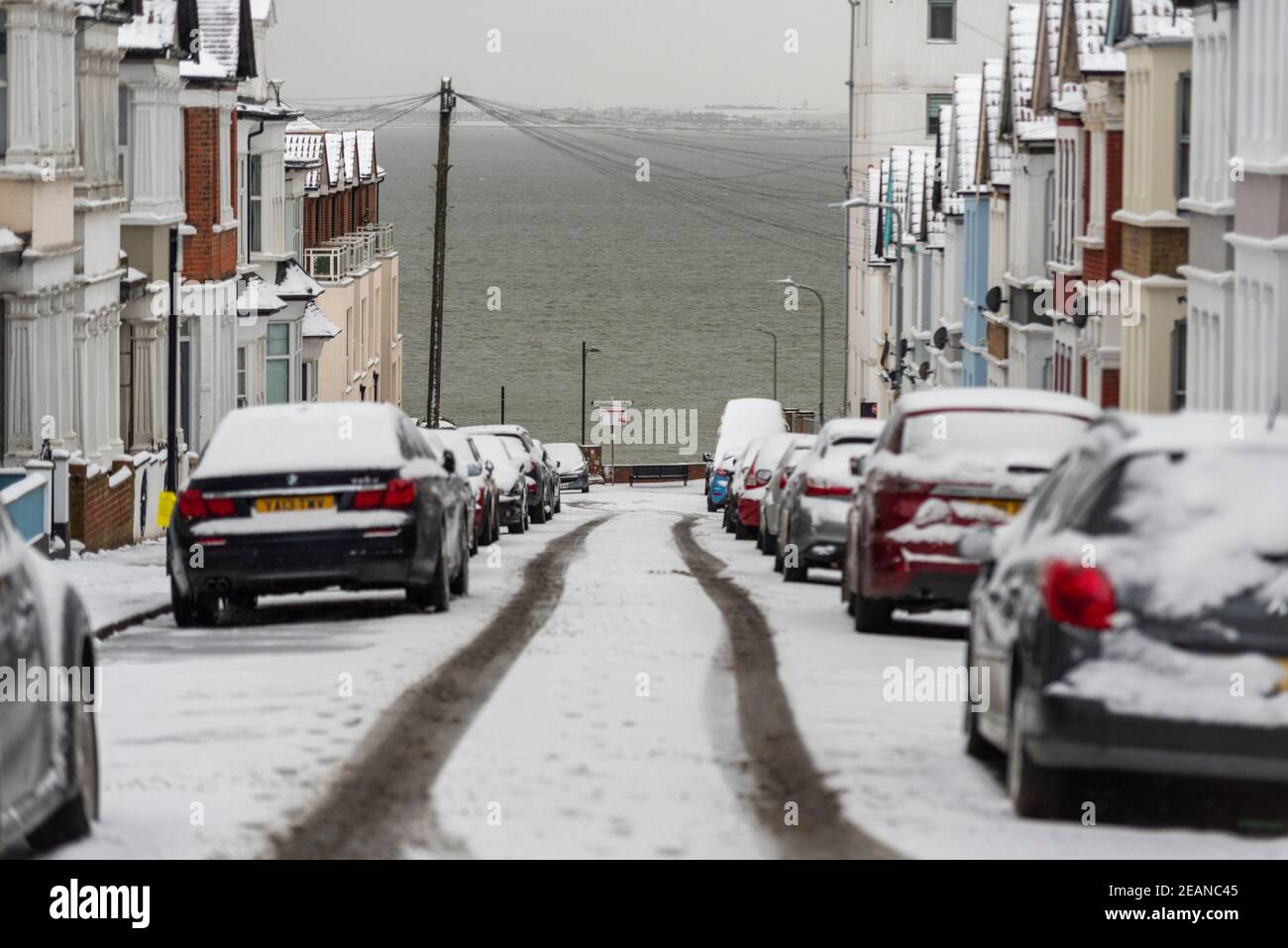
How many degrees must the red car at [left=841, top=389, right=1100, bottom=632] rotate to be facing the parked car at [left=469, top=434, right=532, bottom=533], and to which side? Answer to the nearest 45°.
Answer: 0° — it already faces it

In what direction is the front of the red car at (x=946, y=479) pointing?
away from the camera

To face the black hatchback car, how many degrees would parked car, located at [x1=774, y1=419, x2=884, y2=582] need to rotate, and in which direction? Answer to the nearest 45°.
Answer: approximately 180°

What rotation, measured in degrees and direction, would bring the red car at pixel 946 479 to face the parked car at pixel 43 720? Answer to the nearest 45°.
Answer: approximately 180°

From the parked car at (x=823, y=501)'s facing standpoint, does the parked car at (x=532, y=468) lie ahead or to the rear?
ahead

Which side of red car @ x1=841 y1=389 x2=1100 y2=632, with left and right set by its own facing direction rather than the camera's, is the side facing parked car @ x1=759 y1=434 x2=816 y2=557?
front

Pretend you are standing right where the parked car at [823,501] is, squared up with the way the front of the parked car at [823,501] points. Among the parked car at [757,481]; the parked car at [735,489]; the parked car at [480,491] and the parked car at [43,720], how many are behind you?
1

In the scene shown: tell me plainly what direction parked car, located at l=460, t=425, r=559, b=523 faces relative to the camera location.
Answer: facing away from the viewer

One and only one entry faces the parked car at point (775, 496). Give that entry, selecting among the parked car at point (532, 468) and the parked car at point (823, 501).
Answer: the parked car at point (823, 501)

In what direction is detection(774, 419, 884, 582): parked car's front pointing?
away from the camera

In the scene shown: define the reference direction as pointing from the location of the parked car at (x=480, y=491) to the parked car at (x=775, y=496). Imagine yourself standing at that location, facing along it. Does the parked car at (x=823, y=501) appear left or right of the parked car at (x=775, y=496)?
right

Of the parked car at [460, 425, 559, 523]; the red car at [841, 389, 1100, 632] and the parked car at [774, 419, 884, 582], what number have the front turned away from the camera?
3
